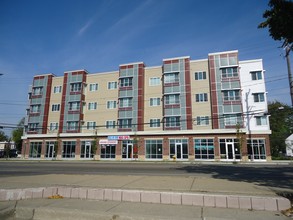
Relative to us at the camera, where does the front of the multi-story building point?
facing the viewer
